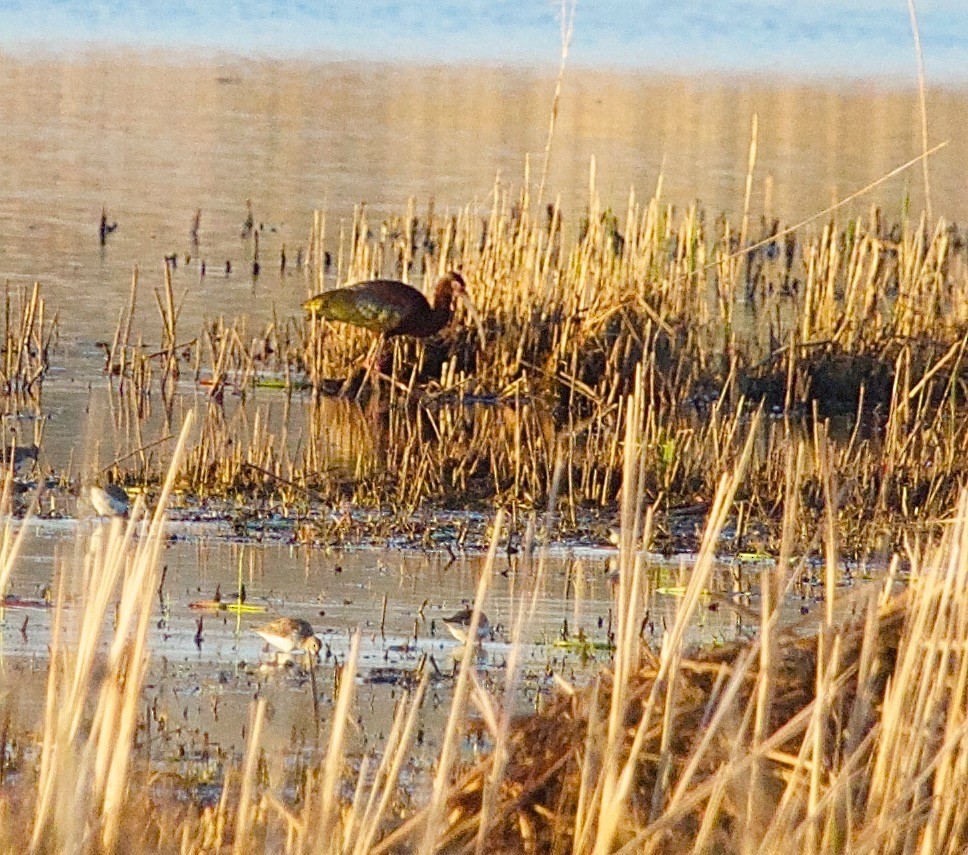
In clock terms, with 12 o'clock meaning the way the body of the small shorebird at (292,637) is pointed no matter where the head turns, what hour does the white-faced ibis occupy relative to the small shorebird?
The white-faced ibis is roughly at 9 o'clock from the small shorebird.

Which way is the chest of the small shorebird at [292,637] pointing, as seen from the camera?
to the viewer's right

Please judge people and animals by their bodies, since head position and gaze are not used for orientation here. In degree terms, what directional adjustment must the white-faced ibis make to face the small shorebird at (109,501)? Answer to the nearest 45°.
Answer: approximately 90° to its right

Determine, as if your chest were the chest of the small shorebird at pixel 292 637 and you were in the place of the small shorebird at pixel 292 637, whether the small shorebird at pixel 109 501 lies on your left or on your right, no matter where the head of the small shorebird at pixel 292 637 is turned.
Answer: on your left

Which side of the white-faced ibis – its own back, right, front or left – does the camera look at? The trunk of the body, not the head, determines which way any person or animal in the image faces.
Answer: right

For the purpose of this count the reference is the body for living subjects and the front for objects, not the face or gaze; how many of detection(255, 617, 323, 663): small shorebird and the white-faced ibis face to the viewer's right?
2

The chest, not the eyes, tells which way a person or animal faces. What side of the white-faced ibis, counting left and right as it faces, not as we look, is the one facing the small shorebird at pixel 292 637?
right
